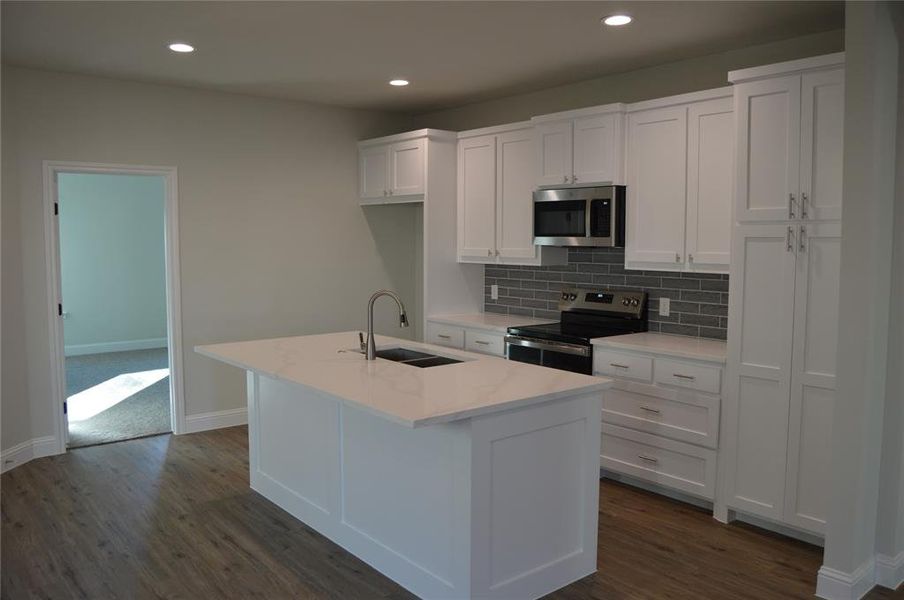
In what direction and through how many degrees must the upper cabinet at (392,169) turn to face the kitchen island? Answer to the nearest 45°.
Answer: approximately 45° to its left

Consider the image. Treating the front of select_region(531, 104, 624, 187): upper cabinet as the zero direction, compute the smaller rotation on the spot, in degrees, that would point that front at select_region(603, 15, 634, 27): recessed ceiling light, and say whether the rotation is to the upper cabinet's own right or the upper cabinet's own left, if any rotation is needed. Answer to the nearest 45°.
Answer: approximately 45° to the upper cabinet's own left

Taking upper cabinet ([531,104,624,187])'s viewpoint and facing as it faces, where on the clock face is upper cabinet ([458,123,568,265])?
upper cabinet ([458,123,568,265]) is roughly at 3 o'clock from upper cabinet ([531,104,624,187]).

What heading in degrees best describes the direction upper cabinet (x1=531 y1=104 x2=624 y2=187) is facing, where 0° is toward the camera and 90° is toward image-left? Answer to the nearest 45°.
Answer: approximately 45°

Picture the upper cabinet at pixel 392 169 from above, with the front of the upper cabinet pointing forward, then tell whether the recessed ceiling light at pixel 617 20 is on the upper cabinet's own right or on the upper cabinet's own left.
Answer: on the upper cabinet's own left

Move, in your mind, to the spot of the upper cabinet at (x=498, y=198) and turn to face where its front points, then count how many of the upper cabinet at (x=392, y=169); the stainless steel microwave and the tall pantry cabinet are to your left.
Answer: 2

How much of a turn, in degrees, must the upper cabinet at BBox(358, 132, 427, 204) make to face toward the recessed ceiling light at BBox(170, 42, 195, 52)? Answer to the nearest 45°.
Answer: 0° — it already faces it

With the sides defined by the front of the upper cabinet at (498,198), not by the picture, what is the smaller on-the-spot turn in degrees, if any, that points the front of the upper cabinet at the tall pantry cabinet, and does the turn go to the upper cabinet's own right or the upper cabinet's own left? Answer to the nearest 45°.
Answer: approximately 90° to the upper cabinet's own left

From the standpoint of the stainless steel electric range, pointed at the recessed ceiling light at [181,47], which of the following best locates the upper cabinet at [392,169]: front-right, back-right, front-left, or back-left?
front-right

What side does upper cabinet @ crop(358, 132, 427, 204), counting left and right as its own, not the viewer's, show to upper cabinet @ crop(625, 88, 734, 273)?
left

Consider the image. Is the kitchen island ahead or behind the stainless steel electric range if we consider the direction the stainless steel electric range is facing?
ahead

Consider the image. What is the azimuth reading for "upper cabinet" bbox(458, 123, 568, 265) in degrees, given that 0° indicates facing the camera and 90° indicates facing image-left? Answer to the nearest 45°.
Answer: approximately 45°

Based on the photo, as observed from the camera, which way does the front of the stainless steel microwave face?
facing the viewer and to the left of the viewer

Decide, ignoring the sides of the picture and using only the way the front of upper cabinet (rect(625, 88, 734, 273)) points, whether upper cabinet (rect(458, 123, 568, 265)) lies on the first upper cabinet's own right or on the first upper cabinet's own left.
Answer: on the first upper cabinet's own right

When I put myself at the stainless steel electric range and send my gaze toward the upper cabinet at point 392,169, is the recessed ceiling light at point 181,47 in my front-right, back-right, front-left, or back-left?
front-left
